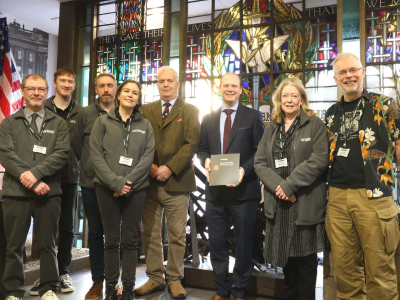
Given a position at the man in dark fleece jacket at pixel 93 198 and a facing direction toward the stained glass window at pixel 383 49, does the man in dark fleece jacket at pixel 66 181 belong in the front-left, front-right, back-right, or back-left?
back-left

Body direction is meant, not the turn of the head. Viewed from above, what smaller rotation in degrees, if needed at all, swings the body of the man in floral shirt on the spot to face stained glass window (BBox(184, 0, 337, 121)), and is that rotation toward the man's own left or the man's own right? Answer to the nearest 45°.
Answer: approximately 90° to the man's own right
